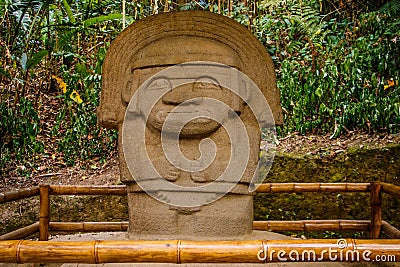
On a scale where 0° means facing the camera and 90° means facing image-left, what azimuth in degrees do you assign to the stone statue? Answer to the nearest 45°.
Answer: approximately 0°
